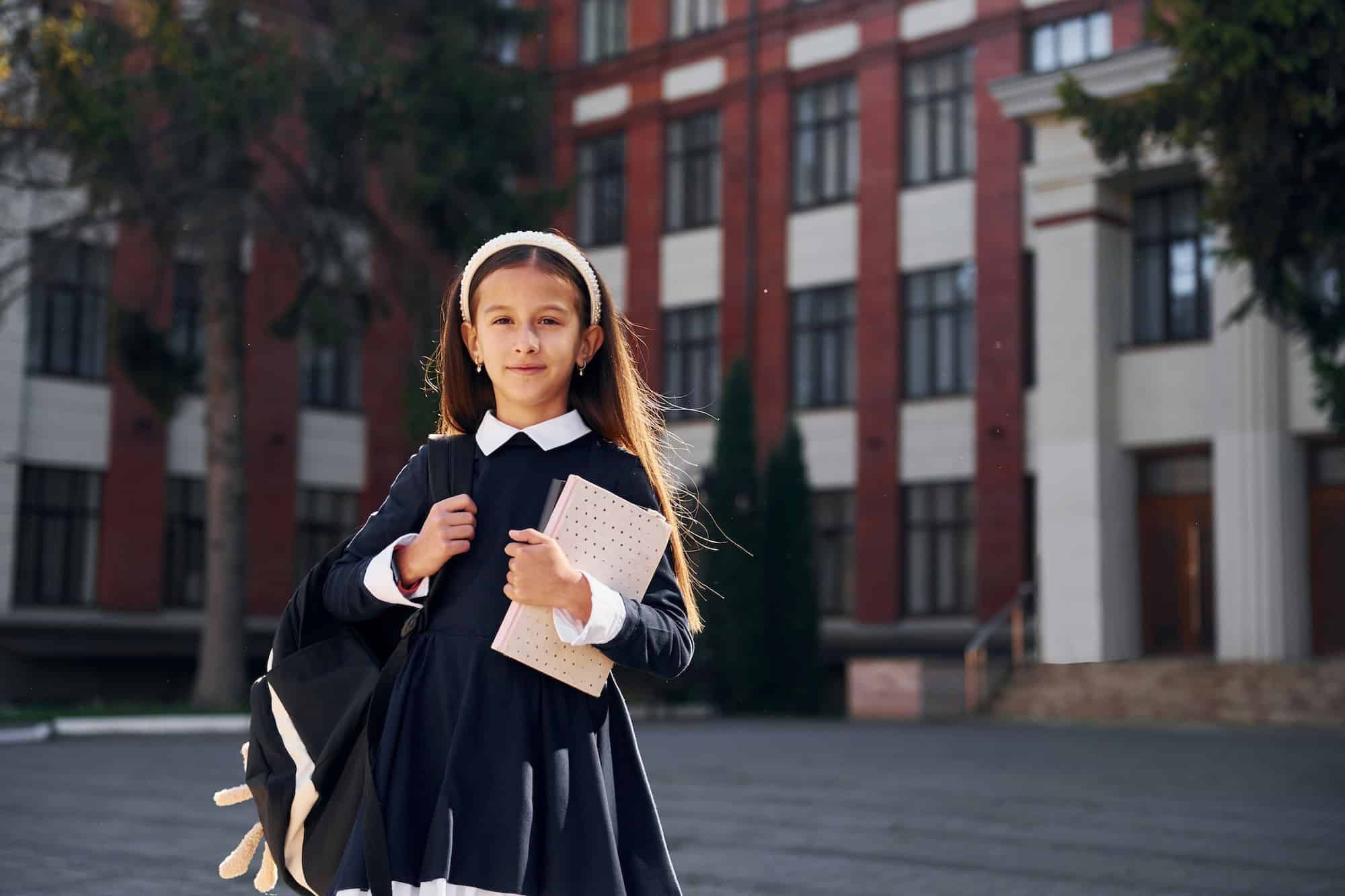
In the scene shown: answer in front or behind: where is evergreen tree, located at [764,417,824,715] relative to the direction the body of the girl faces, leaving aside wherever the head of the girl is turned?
behind

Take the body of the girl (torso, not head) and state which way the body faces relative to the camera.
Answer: toward the camera

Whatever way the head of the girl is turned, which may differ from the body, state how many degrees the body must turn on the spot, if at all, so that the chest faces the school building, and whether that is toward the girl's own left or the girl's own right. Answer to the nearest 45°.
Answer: approximately 180°

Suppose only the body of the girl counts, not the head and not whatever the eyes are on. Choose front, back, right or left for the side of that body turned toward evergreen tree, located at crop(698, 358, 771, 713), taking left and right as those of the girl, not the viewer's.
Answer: back

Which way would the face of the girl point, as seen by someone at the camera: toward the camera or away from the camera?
toward the camera
